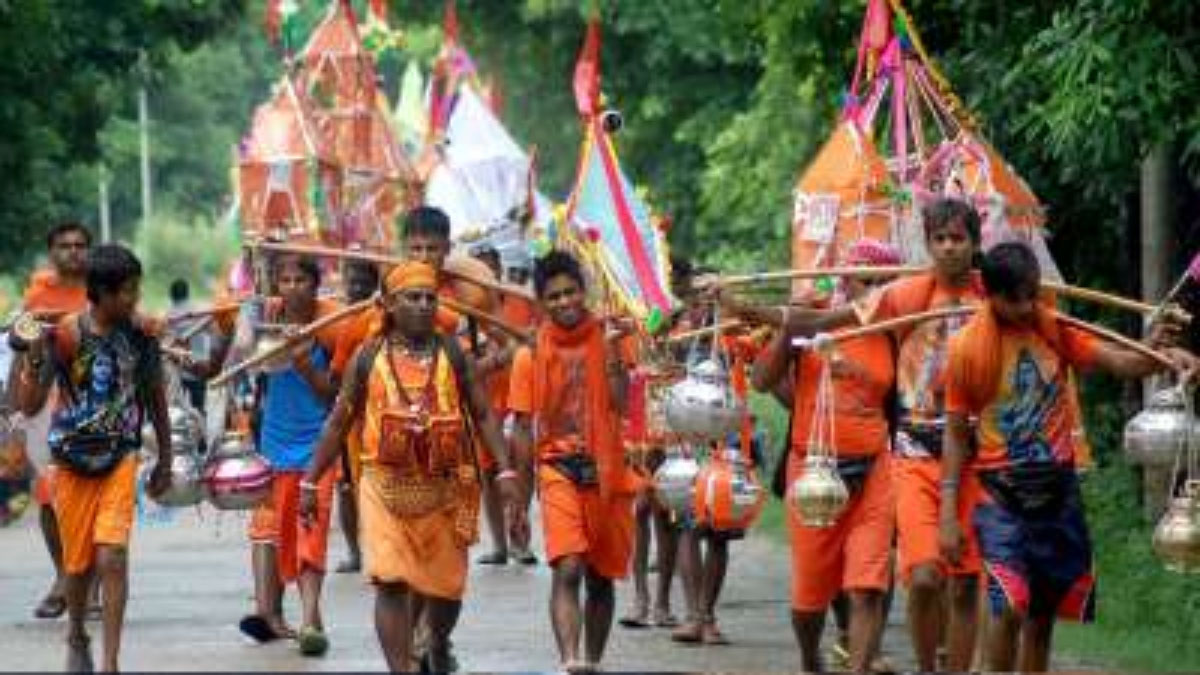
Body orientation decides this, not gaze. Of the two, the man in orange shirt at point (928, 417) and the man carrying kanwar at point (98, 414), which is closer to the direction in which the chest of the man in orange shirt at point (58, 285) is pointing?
the man carrying kanwar

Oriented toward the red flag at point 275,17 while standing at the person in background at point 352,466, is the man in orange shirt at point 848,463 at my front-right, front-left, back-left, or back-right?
back-right

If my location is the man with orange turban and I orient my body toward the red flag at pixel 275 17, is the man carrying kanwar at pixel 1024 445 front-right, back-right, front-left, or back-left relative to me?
back-right

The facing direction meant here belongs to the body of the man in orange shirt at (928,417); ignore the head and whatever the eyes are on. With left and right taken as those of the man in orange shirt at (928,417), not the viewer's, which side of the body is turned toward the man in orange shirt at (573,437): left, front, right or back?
right

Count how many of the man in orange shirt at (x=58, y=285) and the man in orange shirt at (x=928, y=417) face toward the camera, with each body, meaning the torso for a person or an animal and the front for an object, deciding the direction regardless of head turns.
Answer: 2

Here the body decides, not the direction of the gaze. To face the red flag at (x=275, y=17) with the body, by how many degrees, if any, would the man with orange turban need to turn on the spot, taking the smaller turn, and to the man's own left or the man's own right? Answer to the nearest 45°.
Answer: approximately 180°

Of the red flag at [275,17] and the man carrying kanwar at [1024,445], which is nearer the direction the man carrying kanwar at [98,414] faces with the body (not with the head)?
the man carrying kanwar

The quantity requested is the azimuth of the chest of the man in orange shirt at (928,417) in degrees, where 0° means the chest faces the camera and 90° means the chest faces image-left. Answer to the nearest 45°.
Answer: approximately 0°

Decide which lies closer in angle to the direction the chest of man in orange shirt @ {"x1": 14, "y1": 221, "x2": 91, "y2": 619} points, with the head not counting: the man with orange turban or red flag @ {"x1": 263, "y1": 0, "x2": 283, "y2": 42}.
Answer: the man with orange turban

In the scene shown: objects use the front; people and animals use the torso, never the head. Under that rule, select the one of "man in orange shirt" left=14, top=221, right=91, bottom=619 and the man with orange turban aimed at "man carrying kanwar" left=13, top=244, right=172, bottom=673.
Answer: the man in orange shirt

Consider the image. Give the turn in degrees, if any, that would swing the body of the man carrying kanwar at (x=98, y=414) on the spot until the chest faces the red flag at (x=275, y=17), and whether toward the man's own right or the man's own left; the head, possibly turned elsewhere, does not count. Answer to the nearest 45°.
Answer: approximately 180°

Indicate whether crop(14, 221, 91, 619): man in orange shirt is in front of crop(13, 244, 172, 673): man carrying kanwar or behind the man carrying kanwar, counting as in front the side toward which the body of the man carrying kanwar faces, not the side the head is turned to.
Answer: behind

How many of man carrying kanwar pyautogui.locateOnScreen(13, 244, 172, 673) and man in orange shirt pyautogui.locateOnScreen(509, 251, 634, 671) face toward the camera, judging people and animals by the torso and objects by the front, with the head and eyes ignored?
2
